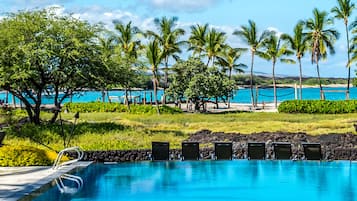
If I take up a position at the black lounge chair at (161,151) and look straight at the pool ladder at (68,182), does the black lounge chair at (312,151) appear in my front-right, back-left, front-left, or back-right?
back-left

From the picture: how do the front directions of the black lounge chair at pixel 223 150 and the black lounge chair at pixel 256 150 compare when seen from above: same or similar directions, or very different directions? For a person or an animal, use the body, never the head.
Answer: same or similar directions

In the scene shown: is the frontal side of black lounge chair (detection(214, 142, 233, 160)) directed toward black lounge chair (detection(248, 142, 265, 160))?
no

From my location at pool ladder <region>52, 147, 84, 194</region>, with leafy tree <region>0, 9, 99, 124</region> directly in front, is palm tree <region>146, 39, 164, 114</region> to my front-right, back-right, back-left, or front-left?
front-right
